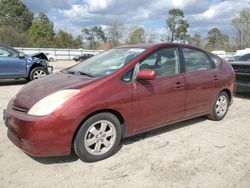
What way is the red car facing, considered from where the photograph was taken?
facing the viewer and to the left of the viewer
